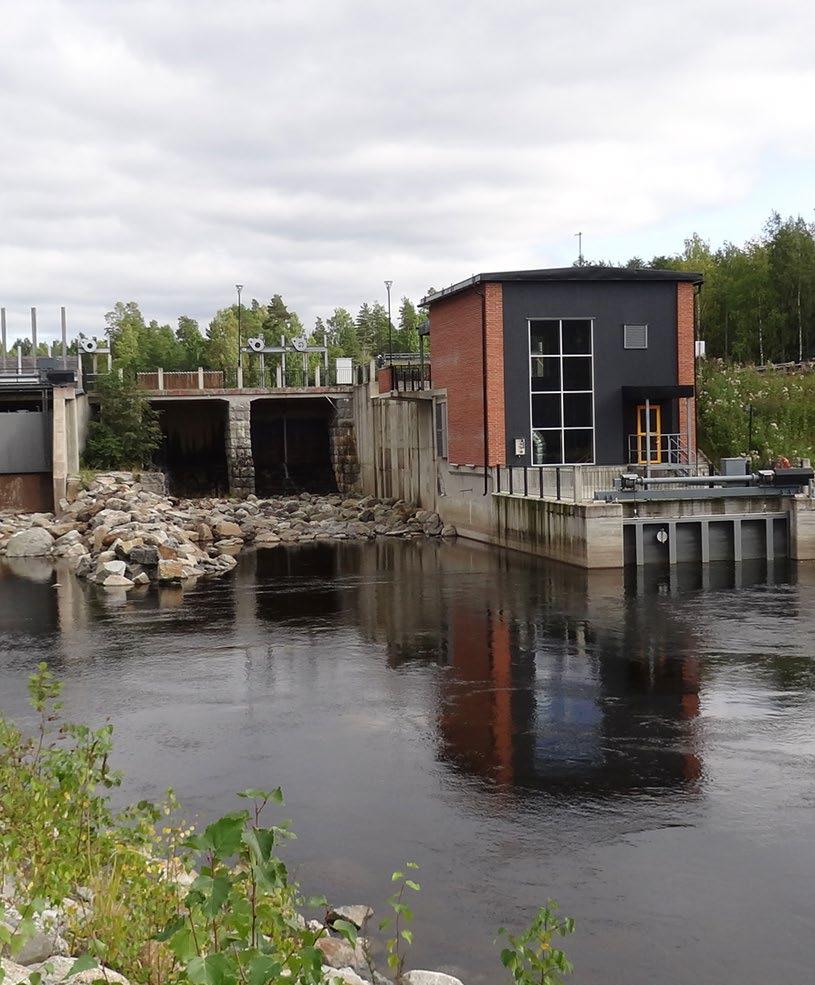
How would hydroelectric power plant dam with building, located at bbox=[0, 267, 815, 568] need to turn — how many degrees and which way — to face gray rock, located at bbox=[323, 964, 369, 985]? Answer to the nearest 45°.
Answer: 0° — it already faces it

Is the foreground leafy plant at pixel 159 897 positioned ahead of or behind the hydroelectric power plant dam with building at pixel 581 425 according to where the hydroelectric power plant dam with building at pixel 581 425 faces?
ahead

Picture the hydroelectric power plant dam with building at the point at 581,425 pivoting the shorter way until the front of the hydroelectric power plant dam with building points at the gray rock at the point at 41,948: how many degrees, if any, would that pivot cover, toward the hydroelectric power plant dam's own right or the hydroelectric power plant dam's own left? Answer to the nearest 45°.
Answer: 0° — it already faces it

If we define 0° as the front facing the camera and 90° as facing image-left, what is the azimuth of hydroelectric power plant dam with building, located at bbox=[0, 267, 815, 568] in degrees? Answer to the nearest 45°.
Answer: approximately 0°

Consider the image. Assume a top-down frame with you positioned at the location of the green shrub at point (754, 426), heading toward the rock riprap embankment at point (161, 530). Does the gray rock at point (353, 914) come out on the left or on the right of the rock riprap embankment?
left

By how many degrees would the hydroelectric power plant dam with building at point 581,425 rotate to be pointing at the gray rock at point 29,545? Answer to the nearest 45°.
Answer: approximately 90° to its right

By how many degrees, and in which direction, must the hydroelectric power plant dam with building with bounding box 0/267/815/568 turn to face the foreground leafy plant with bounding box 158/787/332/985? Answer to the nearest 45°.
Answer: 0° — it already faces it

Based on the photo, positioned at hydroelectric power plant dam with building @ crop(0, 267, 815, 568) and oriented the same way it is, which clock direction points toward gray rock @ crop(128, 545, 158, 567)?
The gray rock is roughly at 2 o'clock from the hydroelectric power plant dam with building.

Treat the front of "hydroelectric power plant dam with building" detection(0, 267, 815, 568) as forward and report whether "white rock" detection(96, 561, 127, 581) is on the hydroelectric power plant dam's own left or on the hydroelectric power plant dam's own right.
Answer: on the hydroelectric power plant dam's own right

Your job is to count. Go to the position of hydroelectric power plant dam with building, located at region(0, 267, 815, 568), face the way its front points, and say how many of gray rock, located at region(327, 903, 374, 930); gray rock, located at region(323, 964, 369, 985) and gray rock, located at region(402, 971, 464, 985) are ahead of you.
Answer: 3

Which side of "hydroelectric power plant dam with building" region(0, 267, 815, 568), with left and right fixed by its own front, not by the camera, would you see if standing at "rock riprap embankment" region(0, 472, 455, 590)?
right

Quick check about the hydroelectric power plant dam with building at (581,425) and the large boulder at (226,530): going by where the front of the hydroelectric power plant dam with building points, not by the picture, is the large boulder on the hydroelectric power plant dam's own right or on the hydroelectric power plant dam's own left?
on the hydroelectric power plant dam's own right

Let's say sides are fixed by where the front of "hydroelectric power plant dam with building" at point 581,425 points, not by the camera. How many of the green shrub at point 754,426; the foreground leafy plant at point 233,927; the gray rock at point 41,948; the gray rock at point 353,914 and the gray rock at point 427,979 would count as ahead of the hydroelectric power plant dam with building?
4

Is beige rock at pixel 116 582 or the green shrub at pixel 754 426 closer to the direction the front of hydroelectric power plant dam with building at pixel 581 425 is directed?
the beige rock

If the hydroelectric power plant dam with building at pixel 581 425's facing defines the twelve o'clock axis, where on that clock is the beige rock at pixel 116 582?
The beige rock is roughly at 2 o'clock from the hydroelectric power plant dam with building.
